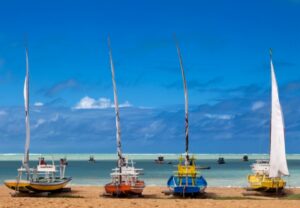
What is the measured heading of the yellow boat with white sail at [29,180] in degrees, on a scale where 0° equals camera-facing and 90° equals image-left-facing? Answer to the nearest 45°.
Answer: approximately 90°

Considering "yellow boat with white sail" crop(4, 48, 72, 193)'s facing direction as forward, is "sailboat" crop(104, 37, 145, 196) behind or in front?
behind

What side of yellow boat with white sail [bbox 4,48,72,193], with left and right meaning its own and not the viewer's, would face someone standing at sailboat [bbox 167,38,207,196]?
back
